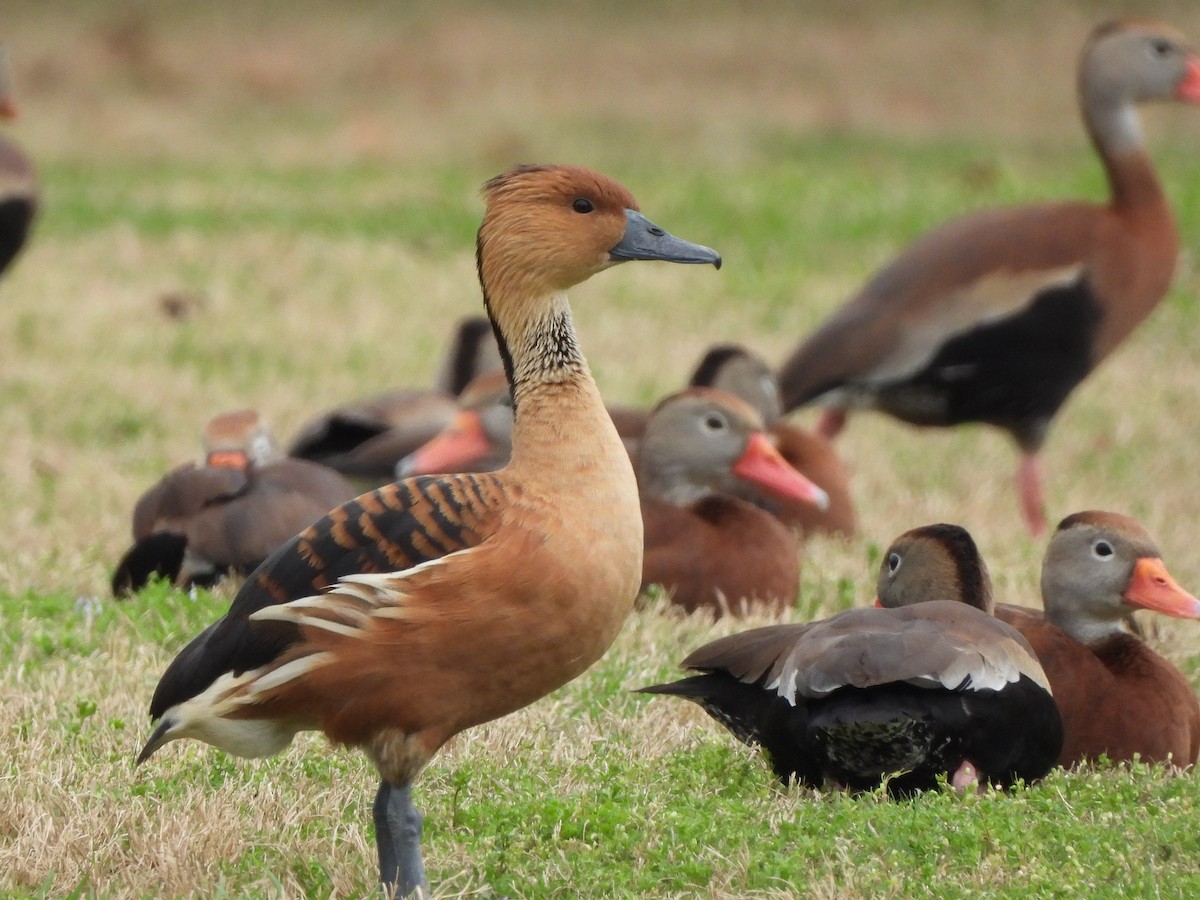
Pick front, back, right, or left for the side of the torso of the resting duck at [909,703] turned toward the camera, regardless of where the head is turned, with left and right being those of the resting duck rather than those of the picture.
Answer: right

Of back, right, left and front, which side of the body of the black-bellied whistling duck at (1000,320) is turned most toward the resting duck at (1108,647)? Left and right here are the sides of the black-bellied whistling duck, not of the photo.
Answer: right

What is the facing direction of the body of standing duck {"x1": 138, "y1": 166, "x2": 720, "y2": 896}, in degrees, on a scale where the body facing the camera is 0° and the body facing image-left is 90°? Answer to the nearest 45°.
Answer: approximately 270°

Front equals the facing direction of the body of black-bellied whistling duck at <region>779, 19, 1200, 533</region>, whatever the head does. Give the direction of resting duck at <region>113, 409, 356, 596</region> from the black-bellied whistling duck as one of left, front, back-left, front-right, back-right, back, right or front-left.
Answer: back-right

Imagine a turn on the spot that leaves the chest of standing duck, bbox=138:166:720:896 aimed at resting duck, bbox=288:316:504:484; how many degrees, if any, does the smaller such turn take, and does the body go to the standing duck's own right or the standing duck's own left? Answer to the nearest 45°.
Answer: approximately 90° to the standing duck's own left

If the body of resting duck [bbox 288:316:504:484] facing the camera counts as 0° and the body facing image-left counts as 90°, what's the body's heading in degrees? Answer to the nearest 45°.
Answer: approximately 270°

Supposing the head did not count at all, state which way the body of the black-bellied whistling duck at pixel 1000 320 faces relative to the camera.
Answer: to the viewer's right

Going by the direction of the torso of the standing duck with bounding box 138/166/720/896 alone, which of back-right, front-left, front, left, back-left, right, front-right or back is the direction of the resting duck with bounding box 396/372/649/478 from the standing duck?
left
